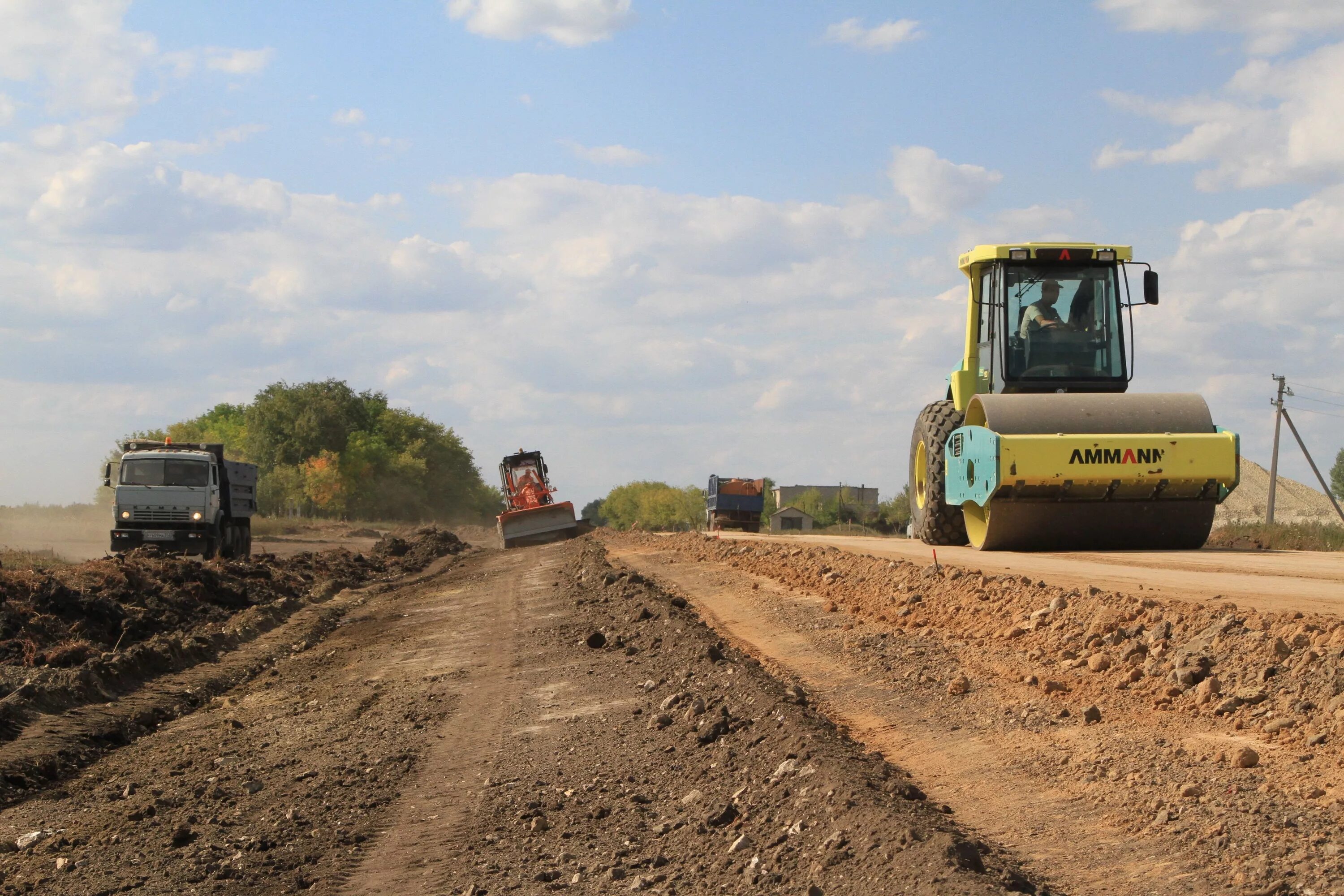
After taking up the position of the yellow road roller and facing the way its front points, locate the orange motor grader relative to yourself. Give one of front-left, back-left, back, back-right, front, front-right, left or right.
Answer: back-right

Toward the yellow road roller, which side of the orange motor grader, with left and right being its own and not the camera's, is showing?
front

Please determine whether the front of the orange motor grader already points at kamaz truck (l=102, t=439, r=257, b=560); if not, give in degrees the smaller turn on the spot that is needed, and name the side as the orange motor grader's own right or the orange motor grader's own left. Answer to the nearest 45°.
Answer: approximately 45° to the orange motor grader's own right

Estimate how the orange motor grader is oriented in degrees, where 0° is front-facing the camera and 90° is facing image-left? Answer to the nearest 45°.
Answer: approximately 0°

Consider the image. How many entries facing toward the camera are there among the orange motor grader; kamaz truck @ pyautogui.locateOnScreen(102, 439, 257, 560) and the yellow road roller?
3

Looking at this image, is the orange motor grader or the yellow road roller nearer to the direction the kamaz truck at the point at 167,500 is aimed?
the yellow road roller

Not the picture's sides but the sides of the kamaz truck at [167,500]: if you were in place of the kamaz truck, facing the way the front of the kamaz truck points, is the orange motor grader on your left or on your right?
on your left

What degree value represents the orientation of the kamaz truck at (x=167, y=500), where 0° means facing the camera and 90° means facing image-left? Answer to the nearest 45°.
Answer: approximately 0°

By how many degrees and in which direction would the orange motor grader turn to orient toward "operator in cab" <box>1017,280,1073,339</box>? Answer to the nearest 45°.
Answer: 0° — it already faces them
